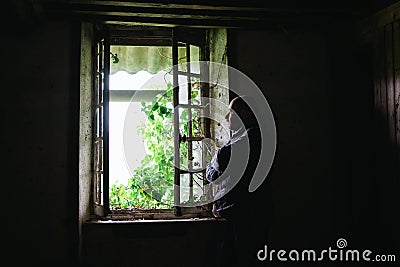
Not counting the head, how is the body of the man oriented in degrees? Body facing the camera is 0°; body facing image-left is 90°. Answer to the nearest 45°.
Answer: approximately 90°

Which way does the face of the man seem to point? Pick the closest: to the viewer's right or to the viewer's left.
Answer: to the viewer's left

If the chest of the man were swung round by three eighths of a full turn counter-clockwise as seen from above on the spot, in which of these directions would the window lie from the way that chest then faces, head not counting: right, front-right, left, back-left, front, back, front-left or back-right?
back
